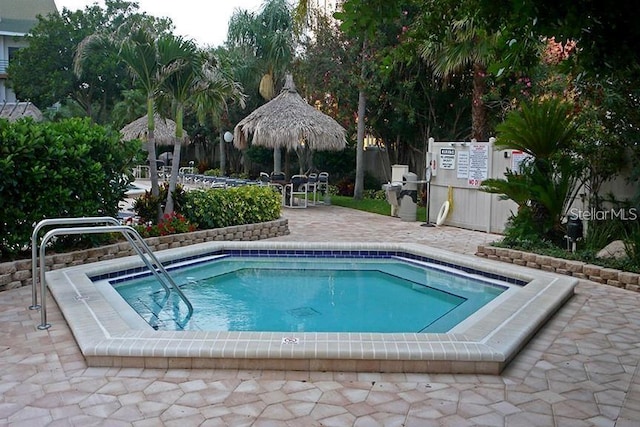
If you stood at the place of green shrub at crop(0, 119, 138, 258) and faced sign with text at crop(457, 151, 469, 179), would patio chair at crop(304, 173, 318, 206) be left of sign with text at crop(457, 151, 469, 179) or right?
left
